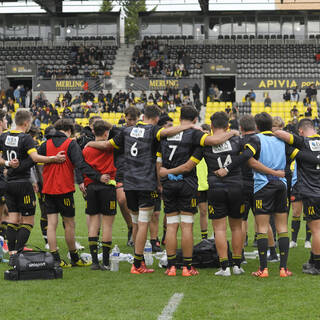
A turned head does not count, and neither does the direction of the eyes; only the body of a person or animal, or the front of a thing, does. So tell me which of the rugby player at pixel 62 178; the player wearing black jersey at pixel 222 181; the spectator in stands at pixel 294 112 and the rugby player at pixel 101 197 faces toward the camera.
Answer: the spectator in stands

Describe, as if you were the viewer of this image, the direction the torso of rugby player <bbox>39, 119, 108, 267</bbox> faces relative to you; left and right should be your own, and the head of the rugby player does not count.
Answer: facing away from the viewer and to the right of the viewer

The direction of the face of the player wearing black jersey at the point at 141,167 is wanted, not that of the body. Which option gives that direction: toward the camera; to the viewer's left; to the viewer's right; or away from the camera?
away from the camera

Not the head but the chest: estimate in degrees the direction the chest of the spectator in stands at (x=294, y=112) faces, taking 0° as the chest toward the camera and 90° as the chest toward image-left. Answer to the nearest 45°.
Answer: approximately 0°

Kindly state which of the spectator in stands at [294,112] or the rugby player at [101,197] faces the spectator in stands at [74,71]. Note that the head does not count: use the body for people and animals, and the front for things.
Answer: the rugby player

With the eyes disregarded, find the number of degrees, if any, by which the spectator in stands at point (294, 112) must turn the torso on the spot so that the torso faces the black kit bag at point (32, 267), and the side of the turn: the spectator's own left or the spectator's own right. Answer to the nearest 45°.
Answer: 0° — they already face it

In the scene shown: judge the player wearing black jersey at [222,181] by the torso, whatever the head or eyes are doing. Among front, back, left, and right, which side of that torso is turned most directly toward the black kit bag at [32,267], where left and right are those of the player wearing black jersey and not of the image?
left

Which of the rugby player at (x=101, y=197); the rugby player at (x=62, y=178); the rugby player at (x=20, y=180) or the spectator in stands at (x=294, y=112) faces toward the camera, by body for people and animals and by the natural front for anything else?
the spectator in stands

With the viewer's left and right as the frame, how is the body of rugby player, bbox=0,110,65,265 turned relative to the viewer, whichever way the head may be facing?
facing away from the viewer and to the right of the viewer

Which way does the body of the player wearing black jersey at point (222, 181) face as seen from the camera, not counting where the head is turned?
away from the camera

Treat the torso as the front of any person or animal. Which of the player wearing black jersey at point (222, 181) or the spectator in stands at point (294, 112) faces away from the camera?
the player wearing black jersey

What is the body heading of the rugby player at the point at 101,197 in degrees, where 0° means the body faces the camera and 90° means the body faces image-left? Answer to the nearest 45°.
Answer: approximately 180°
